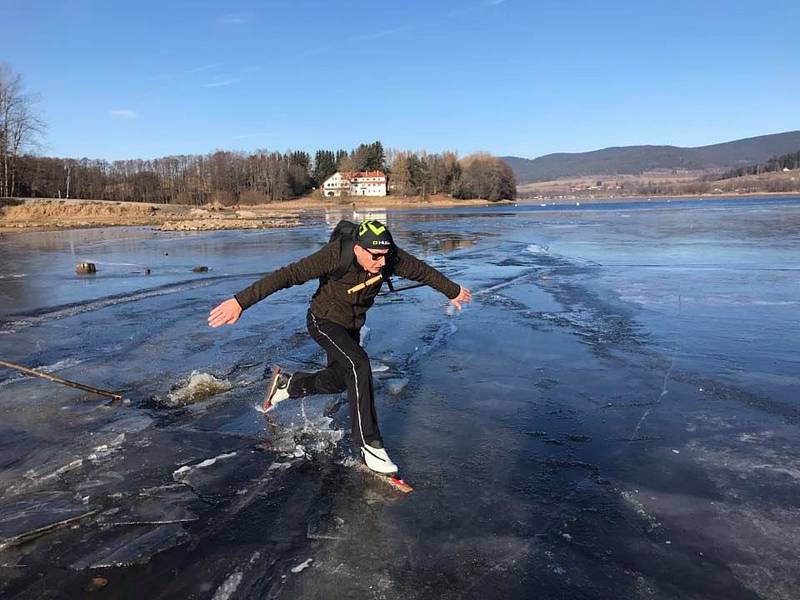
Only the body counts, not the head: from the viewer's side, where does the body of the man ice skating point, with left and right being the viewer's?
facing the viewer and to the right of the viewer
